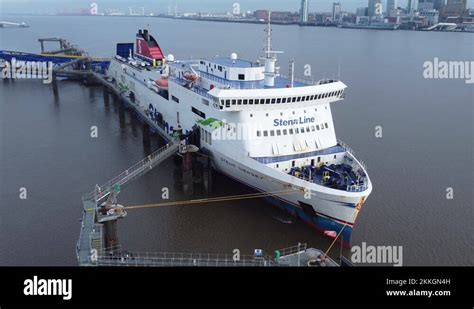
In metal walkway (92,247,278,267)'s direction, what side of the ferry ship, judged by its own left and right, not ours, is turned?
right

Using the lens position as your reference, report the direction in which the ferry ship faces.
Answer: facing the viewer and to the right of the viewer
